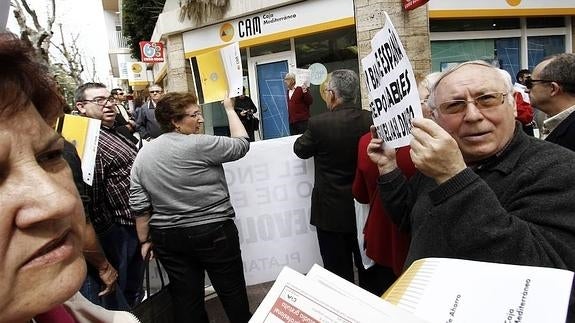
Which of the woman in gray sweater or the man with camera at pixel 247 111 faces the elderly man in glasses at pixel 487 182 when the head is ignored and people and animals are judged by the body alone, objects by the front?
the man with camera

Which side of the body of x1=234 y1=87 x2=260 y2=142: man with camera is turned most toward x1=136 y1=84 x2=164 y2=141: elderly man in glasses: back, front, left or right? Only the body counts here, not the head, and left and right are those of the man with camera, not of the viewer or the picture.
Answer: right

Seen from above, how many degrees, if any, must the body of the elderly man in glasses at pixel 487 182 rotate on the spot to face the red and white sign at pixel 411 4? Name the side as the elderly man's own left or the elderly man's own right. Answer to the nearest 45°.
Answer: approximately 135° to the elderly man's own right

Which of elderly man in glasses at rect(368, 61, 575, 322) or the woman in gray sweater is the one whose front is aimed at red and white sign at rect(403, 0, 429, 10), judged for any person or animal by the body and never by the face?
the woman in gray sweater

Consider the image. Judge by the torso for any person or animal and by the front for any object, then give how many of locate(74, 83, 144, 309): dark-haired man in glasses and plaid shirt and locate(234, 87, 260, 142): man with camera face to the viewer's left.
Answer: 0

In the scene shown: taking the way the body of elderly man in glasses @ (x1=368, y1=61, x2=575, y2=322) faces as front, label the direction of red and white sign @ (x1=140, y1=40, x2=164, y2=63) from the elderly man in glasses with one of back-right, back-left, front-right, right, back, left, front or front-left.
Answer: right

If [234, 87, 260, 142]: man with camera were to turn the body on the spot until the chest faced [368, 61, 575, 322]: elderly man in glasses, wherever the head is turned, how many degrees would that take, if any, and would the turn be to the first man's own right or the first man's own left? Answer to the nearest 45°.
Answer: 0° — they already face them
